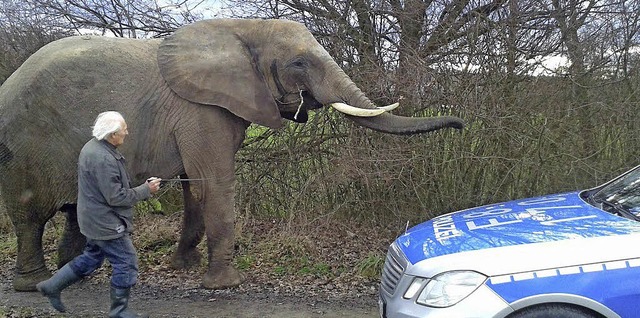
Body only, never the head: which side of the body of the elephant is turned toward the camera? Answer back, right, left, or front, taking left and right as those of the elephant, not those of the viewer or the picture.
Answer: right

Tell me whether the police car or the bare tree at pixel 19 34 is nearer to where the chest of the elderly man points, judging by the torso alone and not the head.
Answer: the police car

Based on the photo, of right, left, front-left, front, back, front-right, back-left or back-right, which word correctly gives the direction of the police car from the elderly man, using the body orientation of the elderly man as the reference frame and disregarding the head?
front-right

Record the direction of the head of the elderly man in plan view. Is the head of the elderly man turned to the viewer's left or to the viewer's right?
to the viewer's right

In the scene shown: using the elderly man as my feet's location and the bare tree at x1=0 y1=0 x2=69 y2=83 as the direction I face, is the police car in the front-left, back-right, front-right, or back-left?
back-right

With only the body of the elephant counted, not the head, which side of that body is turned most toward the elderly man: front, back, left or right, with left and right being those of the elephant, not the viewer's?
right

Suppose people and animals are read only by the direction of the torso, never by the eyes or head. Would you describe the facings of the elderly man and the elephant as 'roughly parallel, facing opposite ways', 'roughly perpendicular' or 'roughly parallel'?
roughly parallel

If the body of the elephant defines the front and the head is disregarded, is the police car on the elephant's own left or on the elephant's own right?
on the elephant's own right

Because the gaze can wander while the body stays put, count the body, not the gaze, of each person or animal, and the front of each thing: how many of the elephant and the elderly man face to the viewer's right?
2

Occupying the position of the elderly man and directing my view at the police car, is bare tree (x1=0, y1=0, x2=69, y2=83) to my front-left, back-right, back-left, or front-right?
back-left

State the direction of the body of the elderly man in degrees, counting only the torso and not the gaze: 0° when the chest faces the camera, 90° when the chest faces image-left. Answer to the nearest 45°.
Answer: approximately 270°

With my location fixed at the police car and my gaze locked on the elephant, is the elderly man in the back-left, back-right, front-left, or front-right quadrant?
front-left

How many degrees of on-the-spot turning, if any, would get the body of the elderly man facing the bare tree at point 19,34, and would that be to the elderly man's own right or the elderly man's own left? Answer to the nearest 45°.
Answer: approximately 90° to the elderly man's own left

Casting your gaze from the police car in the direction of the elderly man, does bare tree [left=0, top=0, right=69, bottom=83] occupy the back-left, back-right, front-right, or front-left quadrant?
front-right
